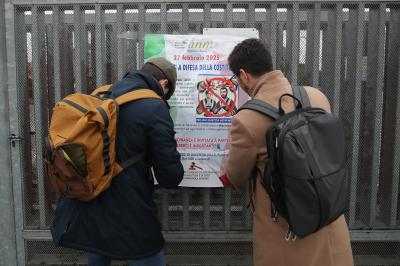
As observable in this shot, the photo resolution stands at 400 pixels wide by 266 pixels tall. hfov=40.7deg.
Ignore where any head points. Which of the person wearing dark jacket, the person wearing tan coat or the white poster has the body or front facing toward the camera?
the white poster

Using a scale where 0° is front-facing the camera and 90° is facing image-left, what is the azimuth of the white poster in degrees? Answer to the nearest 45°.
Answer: approximately 0°

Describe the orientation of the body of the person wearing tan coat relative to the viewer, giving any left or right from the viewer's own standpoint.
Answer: facing away from the viewer and to the left of the viewer

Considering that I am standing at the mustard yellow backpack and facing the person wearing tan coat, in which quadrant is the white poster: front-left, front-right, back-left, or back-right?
front-left

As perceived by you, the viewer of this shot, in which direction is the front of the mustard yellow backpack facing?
facing the viewer and to the left of the viewer

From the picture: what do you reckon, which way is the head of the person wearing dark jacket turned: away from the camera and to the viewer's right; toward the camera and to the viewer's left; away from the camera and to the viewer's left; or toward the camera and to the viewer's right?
away from the camera and to the viewer's right

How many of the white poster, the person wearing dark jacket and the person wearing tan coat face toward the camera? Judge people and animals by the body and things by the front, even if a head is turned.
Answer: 1

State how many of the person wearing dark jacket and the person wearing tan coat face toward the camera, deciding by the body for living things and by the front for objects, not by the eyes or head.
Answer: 0

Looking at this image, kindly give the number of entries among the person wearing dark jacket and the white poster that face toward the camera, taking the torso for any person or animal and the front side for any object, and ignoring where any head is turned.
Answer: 1

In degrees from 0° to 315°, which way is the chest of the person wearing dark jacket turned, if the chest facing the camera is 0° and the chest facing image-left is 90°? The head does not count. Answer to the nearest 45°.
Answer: approximately 225°

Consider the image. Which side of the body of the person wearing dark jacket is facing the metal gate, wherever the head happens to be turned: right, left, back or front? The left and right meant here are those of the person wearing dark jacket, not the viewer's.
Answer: front

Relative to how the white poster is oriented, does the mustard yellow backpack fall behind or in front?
in front

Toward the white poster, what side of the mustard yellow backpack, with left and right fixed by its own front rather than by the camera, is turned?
back

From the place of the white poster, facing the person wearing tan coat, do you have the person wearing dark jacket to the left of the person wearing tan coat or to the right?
right

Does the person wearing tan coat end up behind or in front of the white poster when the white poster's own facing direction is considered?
in front

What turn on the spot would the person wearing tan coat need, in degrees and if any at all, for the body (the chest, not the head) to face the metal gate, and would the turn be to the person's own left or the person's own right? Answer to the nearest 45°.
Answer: approximately 45° to the person's own right

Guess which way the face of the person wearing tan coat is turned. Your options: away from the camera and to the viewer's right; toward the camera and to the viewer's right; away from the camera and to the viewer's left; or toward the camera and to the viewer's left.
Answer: away from the camera and to the viewer's left
